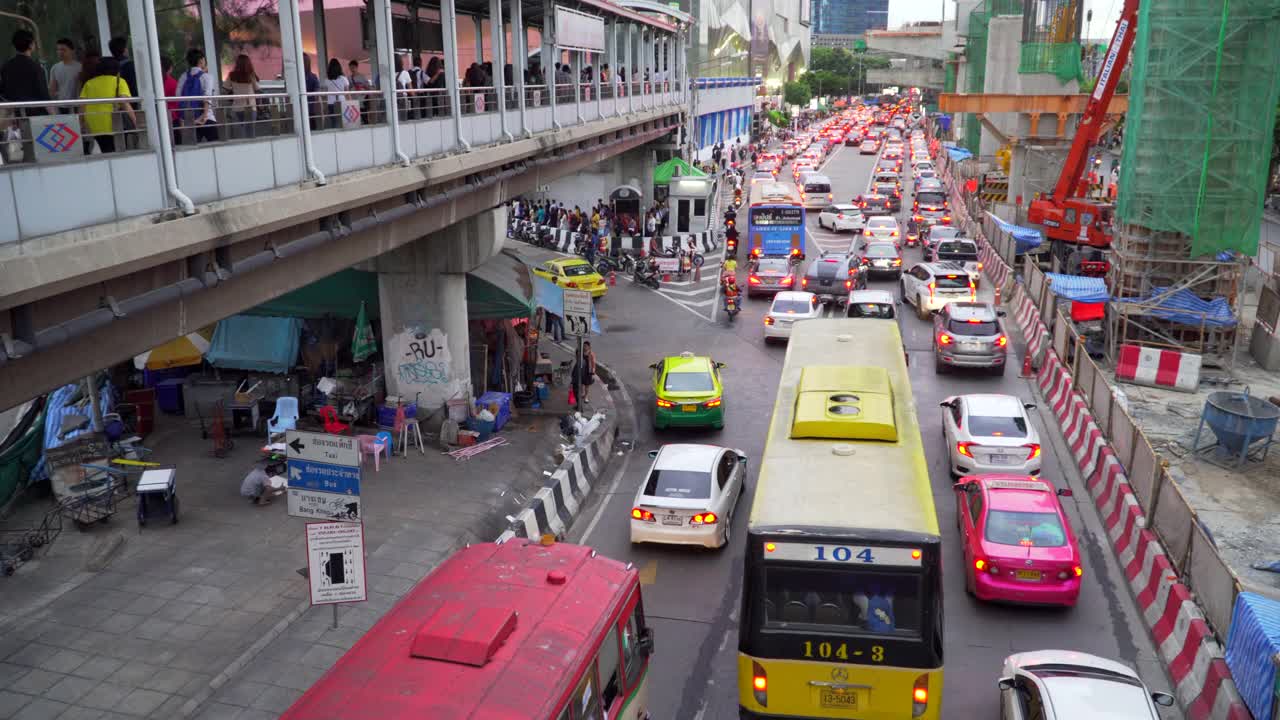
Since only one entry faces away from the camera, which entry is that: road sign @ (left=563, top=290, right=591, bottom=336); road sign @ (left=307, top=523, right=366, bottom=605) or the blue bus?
the blue bus

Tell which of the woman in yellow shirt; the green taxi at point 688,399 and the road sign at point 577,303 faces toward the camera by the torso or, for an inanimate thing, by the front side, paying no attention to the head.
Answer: the road sign

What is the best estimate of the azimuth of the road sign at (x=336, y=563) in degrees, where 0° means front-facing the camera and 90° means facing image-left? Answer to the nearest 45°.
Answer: approximately 0°

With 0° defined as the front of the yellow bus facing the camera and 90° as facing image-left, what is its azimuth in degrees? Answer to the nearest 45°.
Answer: approximately 180°

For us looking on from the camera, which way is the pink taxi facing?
facing away from the viewer

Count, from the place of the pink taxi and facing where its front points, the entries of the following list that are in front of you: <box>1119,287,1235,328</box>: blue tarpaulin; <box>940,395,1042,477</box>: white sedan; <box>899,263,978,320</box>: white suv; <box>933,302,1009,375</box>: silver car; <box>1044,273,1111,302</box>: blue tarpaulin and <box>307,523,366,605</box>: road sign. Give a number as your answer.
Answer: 5

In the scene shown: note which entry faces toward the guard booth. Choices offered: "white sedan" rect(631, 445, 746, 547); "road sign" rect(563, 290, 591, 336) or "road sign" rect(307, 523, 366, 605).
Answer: the white sedan

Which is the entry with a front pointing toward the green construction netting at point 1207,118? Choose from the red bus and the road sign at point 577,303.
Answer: the red bus

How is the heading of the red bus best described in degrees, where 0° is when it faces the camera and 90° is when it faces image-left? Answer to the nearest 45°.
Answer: approximately 225°

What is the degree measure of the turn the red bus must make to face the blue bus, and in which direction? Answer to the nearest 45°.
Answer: approximately 45° to its left

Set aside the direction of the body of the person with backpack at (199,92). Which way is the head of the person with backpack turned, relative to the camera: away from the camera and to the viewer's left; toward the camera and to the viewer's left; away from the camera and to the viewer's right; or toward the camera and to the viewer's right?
away from the camera and to the viewer's right

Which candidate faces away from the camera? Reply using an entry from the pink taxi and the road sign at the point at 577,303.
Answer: the pink taxi

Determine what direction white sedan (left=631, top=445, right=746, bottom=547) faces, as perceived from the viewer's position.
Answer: facing away from the viewer

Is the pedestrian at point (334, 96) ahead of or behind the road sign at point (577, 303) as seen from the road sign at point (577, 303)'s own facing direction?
ahead

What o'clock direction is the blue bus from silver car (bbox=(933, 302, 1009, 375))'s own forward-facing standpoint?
The blue bus is roughly at 11 o'clock from the silver car.
